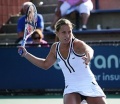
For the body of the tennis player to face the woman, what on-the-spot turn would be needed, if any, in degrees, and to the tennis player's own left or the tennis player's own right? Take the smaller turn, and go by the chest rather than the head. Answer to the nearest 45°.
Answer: approximately 180°

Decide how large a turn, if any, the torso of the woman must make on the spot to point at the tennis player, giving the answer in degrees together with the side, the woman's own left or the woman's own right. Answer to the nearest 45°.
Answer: approximately 45° to the woman's own left

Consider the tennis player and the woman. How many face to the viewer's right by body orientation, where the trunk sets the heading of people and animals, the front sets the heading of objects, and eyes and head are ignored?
0

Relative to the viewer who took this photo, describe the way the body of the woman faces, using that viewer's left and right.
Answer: facing the viewer and to the left of the viewer

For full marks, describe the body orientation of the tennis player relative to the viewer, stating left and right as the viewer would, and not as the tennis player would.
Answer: facing the viewer
